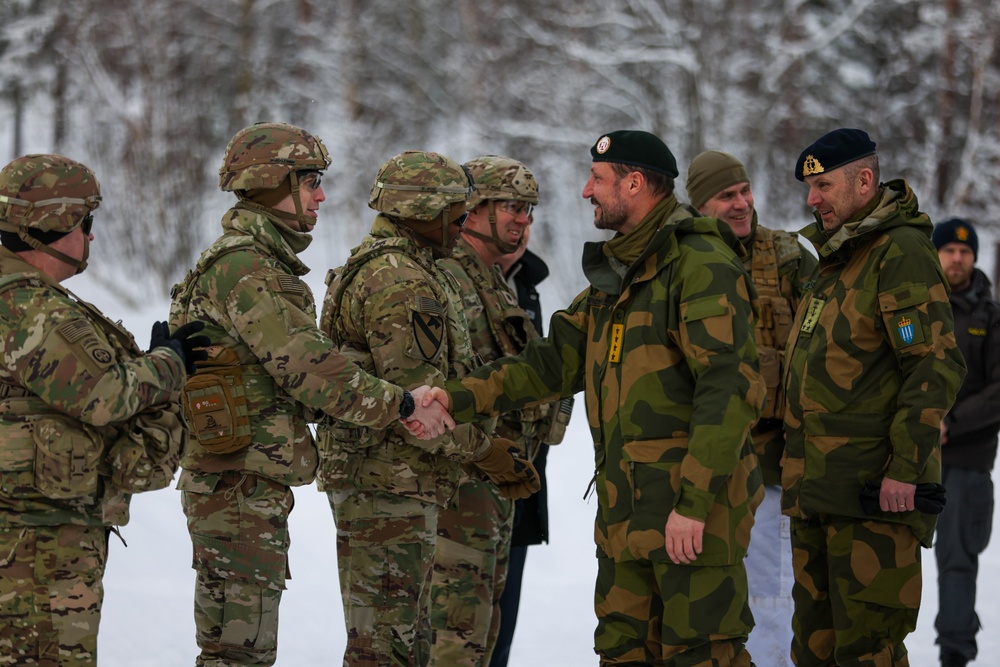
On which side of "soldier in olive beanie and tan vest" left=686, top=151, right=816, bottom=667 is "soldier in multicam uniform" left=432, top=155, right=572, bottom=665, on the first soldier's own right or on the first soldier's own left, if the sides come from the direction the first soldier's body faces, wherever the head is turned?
on the first soldier's own right

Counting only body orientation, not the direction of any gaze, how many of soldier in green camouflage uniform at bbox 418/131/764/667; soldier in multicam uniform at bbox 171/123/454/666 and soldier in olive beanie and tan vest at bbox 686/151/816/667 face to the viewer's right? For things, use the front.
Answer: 1

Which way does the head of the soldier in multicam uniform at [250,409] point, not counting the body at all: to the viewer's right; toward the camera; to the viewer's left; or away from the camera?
to the viewer's right

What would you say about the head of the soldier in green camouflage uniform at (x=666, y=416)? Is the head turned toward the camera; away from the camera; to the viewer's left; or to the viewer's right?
to the viewer's left

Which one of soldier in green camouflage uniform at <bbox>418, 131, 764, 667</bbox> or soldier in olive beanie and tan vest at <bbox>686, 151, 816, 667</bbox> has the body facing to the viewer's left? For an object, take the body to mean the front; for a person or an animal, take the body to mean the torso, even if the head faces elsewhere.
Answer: the soldier in green camouflage uniform

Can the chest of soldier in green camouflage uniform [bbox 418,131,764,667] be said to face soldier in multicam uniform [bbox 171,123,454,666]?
yes

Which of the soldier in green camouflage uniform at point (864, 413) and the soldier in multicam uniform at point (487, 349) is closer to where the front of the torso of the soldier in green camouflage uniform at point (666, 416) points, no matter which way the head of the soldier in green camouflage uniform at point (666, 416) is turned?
the soldier in multicam uniform

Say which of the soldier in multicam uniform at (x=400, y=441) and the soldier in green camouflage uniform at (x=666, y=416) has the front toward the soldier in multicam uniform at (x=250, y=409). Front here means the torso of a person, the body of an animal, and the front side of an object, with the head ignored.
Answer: the soldier in green camouflage uniform

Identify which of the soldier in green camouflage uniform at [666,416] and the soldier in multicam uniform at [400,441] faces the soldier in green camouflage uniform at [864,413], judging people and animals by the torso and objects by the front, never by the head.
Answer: the soldier in multicam uniform

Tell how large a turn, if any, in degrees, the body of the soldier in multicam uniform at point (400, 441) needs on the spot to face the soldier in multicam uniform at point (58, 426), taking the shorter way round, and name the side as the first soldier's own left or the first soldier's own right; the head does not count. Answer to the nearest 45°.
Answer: approximately 135° to the first soldier's own right

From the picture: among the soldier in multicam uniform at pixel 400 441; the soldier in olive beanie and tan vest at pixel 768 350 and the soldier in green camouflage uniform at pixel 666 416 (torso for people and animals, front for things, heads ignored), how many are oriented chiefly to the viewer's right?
1

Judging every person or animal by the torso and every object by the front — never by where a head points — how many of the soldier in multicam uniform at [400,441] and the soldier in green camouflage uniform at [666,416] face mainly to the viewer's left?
1

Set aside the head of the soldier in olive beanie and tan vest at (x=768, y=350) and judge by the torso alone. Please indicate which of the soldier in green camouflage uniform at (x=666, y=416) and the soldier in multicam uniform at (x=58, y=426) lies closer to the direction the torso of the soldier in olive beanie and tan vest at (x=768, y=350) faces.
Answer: the soldier in green camouflage uniform

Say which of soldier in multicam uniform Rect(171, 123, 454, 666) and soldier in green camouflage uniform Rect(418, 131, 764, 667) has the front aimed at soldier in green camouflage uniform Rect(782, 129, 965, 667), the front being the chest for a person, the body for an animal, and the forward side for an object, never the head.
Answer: the soldier in multicam uniform

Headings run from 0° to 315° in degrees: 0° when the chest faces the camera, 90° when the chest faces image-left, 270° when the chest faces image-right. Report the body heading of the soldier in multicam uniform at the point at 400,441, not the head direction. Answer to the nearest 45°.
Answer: approximately 270°

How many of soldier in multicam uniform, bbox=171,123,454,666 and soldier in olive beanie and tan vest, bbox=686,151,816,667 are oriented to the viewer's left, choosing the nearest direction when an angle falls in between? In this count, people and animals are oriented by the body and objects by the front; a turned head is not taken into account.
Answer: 0

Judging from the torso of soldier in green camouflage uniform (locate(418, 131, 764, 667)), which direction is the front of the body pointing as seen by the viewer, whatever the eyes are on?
to the viewer's left
